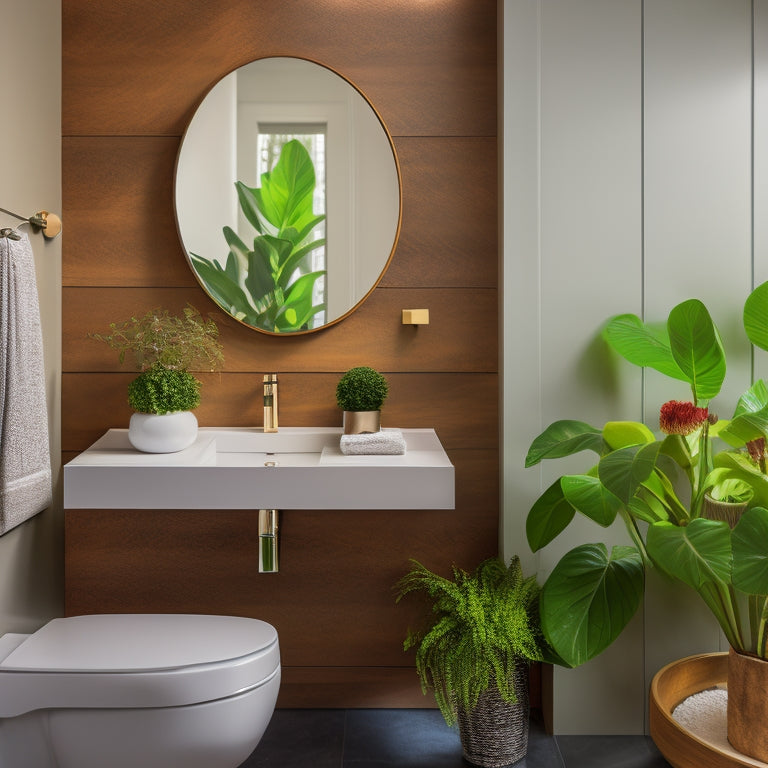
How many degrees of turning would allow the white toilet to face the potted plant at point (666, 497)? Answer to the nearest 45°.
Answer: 0° — it already faces it

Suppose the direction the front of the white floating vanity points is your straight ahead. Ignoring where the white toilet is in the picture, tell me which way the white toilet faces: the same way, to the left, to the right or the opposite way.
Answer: to the left

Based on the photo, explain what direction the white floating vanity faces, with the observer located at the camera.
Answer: facing the viewer

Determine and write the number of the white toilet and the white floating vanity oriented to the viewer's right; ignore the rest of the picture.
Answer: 1

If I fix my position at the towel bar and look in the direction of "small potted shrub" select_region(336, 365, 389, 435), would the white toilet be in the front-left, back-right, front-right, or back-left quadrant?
front-right

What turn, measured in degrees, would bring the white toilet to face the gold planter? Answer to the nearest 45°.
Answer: approximately 45° to its left

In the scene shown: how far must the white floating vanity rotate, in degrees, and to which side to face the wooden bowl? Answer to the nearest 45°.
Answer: approximately 90° to its left

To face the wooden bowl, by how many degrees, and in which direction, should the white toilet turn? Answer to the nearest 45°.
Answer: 0° — it already faces it

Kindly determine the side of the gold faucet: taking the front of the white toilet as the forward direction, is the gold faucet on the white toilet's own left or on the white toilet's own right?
on the white toilet's own left

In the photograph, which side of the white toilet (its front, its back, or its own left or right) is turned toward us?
right
